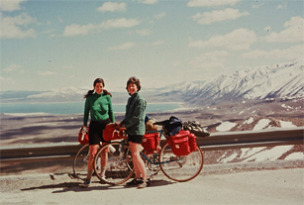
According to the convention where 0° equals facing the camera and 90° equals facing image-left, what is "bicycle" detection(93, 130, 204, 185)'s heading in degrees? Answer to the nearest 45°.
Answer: approximately 90°

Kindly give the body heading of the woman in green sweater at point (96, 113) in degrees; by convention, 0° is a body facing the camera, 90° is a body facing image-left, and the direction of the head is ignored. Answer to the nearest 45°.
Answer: approximately 0°

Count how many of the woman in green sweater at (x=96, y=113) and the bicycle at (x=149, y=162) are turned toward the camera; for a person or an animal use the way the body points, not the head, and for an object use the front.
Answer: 1

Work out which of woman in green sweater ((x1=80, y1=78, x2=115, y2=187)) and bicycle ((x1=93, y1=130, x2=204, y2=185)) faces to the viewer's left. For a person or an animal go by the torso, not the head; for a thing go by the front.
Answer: the bicycle

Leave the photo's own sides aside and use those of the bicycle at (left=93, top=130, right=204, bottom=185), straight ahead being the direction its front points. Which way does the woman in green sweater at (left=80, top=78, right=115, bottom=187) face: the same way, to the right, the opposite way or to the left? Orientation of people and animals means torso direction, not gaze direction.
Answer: to the left
